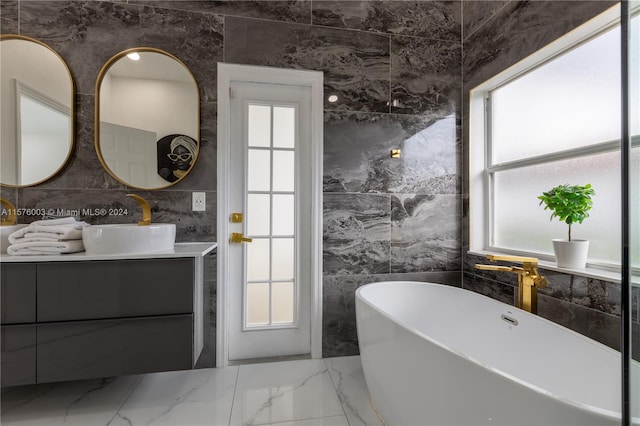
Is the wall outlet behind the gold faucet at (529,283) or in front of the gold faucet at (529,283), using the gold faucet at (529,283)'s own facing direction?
in front

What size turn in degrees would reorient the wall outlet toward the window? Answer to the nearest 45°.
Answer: approximately 45° to its left

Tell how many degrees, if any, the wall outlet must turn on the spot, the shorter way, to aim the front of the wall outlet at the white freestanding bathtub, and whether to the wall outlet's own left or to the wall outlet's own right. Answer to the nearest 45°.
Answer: approximately 45° to the wall outlet's own left

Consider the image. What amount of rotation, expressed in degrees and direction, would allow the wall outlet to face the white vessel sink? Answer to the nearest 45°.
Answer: approximately 45° to its right

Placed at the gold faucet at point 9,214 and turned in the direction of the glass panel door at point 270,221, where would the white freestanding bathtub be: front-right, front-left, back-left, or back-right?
front-right

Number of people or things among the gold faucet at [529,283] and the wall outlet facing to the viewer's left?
1

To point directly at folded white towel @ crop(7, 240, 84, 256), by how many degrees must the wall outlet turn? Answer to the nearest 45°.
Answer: approximately 90° to its right

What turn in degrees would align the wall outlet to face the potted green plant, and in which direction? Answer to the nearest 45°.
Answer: approximately 45° to its left

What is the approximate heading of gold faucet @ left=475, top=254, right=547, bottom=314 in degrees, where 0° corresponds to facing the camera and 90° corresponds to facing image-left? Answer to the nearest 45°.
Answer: approximately 90°

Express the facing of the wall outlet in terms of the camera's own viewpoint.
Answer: facing the viewer
